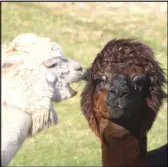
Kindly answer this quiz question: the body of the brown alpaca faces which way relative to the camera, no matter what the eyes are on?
toward the camera

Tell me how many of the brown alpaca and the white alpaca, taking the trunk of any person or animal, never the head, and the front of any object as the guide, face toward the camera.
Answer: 1

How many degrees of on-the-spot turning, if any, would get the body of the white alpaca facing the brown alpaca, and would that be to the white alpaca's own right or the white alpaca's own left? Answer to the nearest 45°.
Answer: approximately 45° to the white alpaca's own right

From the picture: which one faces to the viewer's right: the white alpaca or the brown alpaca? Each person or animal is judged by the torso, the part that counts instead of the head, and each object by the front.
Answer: the white alpaca

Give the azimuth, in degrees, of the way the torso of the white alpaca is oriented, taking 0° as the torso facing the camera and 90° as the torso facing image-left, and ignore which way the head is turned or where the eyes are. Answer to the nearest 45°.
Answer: approximately 270°
